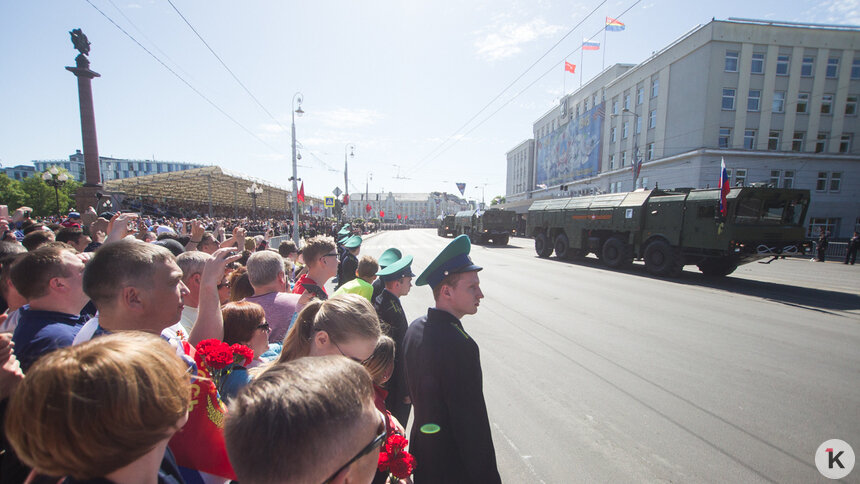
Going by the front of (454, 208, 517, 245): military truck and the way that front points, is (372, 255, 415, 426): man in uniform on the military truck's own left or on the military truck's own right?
on the military truck's own right

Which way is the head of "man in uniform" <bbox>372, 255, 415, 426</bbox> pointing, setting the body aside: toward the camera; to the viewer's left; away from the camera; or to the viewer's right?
to the viewer's right

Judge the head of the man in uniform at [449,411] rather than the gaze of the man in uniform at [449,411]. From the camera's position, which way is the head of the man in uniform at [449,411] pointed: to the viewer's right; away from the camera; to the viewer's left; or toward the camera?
to the viewer's right

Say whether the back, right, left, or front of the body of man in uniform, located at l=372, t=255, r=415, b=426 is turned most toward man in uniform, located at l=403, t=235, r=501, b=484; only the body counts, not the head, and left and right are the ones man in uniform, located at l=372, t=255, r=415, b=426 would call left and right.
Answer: right

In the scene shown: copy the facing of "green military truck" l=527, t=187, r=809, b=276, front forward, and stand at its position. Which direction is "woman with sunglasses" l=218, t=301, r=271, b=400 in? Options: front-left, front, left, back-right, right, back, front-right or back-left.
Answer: front-right

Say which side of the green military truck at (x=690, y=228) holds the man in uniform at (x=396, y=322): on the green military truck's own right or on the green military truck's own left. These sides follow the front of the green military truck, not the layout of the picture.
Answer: on the green military truck's own right

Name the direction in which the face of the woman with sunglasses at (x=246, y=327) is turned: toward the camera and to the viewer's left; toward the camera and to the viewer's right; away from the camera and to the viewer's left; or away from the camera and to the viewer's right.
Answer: away from the camera and to the viewer's right

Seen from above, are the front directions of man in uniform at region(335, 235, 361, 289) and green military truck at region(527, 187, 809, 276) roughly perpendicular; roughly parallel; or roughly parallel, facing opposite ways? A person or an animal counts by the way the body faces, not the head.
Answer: roughly perpendicular

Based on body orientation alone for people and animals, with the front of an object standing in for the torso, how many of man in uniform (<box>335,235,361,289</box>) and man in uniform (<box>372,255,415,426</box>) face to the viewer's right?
2

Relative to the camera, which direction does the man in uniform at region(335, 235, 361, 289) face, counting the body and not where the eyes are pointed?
to the viewer's right

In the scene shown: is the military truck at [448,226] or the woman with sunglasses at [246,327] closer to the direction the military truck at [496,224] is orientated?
the woman with sunglasses

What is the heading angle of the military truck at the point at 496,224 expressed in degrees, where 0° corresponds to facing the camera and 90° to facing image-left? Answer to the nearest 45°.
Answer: approximately 315°

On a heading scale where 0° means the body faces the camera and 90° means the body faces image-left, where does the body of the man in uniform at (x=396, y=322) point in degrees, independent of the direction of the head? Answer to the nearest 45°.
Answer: approximately 270°
